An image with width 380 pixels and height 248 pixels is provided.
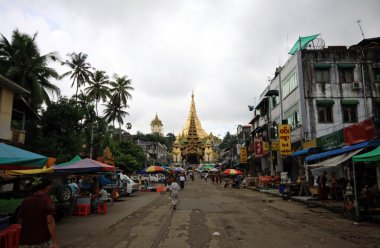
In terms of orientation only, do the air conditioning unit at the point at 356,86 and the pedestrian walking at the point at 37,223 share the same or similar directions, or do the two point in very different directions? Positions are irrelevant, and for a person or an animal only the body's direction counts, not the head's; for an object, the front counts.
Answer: very different directions

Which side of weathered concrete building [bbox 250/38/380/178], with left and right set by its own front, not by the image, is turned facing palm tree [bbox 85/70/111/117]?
front

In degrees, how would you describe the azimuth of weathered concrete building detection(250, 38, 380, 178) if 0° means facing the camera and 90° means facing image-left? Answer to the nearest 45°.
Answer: approximately 90°

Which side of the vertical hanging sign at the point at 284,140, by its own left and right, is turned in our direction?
front

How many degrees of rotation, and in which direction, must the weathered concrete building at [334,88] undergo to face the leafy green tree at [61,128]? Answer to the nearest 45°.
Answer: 0° — it already faces it

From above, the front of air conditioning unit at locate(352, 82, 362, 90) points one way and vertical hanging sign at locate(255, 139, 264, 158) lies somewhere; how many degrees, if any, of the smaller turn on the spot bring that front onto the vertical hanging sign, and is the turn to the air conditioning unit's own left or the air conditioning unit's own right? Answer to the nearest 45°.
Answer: approximately 135° to the air conditioning unit's own right

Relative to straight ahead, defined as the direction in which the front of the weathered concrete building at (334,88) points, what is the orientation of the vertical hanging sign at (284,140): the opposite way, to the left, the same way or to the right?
to the left

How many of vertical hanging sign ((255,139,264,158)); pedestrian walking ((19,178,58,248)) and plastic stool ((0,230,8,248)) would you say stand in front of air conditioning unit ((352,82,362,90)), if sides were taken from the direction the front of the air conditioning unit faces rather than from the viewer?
2
